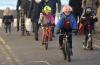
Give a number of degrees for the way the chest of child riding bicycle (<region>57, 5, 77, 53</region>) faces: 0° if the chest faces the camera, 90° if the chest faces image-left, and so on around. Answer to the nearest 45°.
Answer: approximately 0°

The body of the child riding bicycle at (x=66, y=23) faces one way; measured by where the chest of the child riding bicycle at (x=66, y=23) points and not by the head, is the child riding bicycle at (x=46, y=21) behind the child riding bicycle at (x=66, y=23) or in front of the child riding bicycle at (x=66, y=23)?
behind
